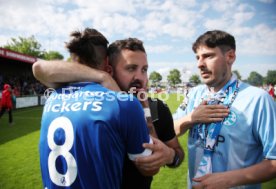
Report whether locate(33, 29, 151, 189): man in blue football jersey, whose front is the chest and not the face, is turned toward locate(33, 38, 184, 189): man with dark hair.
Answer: yes

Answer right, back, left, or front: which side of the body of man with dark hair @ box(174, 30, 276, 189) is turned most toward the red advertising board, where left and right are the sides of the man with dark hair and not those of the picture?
right

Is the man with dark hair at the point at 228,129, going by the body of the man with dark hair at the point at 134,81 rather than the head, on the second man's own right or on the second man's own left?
on the second man's own left

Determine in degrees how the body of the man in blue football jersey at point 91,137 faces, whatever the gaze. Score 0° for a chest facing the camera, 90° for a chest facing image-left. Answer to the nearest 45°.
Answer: approximately 225°

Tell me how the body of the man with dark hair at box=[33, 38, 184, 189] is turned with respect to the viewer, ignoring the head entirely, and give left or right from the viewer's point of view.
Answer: facing the viewer

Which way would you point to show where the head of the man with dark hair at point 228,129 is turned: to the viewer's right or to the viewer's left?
to the viewer's left

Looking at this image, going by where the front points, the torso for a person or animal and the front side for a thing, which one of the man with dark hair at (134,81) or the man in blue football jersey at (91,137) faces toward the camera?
the man with dark hair

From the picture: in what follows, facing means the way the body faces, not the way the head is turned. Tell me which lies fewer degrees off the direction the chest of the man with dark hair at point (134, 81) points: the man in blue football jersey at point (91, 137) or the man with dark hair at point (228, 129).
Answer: the man in blue football jersey

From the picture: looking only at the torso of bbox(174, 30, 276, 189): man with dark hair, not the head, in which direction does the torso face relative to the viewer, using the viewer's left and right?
facing the viewer and to the left of the viewer

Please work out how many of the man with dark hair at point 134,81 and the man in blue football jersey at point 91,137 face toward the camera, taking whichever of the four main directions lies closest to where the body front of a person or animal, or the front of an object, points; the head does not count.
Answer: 1

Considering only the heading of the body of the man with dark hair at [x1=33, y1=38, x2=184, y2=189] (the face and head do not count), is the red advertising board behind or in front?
behind

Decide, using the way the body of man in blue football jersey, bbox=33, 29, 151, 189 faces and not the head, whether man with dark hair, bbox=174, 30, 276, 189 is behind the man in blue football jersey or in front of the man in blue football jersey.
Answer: in front

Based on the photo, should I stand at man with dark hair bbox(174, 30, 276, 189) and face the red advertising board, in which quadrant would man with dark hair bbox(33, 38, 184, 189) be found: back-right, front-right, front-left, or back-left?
front-left
